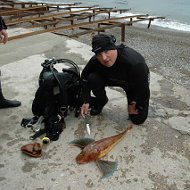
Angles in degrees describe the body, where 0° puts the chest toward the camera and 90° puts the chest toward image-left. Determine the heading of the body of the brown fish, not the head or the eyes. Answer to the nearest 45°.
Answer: approximately 45°
